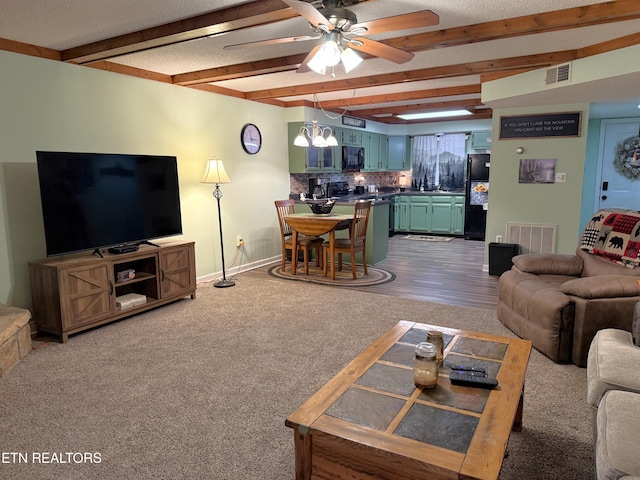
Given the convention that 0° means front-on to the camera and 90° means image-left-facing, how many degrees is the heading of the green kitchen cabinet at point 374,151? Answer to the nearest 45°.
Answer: approximately 315°

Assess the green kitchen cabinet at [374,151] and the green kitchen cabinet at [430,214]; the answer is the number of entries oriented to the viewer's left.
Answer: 0

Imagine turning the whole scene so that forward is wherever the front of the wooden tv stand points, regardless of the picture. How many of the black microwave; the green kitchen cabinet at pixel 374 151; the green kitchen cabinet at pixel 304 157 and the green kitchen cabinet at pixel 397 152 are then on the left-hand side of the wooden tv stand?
4

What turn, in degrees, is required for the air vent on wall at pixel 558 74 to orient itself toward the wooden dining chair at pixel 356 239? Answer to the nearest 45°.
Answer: approximately 45° to its right

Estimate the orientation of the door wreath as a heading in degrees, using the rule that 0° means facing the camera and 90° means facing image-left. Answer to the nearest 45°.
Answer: approximately 0°

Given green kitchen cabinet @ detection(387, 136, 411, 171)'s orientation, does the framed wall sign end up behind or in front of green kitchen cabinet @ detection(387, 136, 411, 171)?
in front

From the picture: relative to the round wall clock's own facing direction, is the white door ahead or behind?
ahead

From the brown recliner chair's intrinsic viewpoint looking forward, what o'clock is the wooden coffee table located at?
The wooden coffee table is roughly at 11 o'clock from the brown recliner chair.
